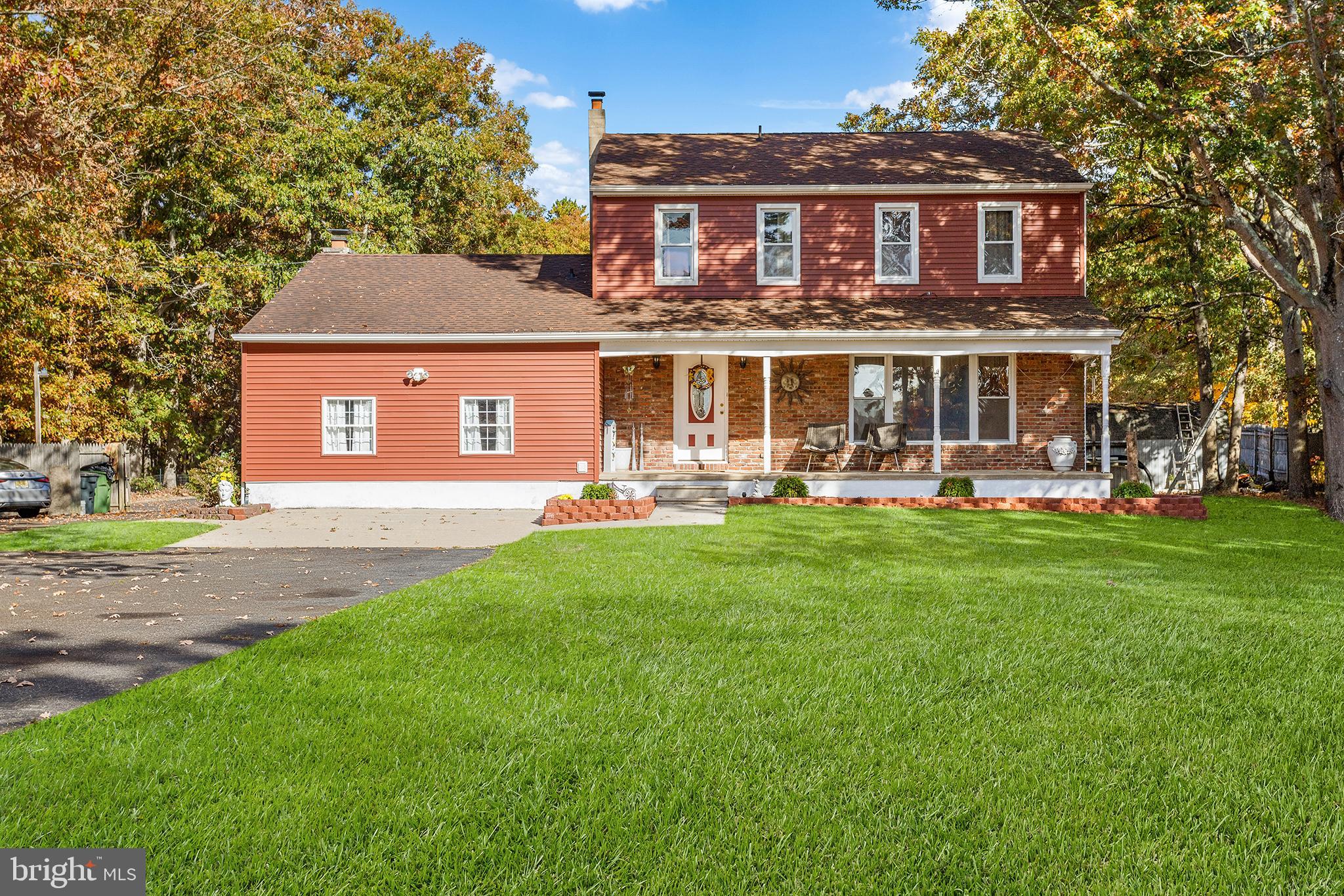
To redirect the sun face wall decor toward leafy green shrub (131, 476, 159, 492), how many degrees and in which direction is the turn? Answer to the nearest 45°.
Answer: approximately 90° to its right

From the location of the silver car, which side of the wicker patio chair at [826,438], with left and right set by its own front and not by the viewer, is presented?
right

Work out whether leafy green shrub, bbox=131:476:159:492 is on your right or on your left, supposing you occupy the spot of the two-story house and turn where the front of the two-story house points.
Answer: on your right

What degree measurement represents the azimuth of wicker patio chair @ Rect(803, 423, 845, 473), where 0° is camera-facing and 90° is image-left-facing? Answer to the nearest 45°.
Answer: approximately 0°

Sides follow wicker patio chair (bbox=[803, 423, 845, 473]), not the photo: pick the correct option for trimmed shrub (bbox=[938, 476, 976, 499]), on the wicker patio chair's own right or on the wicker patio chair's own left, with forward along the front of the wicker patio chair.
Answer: on the wicker patio chair's own left

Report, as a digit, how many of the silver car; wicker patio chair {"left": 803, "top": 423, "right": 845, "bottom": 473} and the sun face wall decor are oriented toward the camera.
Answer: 2

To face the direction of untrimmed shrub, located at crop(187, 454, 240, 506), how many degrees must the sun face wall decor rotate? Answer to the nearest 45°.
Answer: approximately 90° to its right

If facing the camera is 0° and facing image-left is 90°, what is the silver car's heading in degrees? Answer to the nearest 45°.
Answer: approximately 135°

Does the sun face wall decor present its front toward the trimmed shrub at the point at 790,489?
yes
